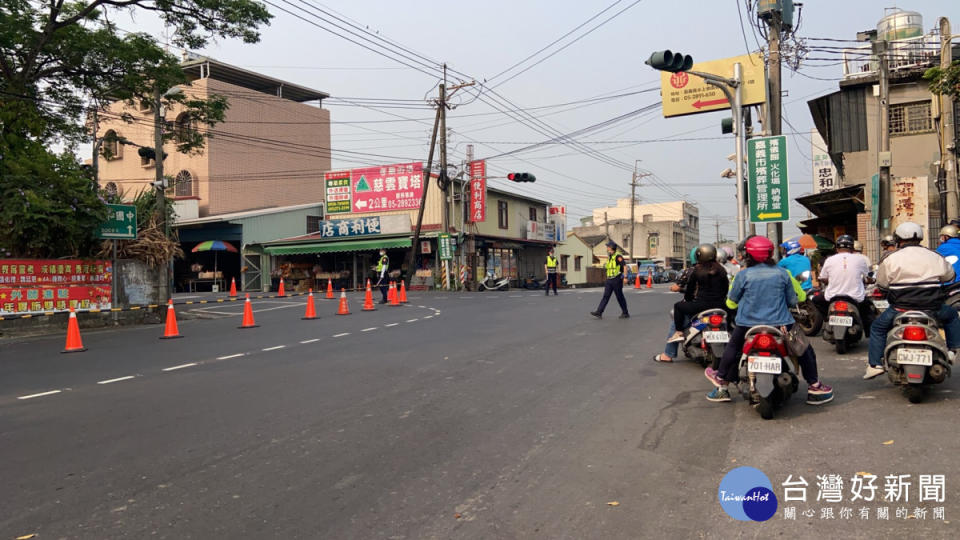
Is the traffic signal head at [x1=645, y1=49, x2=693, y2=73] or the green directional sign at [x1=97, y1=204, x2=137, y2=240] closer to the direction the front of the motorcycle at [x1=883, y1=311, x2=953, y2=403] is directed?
the traffic signal head

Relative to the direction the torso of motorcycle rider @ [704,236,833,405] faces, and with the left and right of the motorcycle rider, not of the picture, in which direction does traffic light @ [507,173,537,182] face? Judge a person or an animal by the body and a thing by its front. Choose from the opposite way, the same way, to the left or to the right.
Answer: the opposite way

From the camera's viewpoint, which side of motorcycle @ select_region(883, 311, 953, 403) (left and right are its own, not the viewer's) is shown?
back

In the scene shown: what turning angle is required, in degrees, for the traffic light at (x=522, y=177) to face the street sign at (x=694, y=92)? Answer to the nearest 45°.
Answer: approximately 45° to its left

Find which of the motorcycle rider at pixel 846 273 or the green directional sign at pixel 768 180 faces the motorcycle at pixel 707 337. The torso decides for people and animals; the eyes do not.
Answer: the green directional sign

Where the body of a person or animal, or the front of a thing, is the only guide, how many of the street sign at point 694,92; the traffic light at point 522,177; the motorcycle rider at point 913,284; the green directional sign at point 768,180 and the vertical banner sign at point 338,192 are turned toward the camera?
4

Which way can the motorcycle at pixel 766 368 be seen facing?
away from the camera

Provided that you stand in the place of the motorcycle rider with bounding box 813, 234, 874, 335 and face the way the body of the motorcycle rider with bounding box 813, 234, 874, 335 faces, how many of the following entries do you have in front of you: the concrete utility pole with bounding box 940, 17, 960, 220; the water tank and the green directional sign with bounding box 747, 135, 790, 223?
3

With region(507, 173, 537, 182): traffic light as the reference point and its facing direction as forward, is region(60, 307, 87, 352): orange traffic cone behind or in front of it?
in front

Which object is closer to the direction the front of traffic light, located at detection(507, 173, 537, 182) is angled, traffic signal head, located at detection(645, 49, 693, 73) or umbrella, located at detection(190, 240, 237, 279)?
the traffic signal head

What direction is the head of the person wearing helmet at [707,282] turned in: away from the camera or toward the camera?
away from the camera

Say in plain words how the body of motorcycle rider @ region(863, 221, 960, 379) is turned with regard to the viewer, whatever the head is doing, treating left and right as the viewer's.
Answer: facing away from the viewer

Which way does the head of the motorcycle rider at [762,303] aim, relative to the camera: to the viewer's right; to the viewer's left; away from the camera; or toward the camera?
away from the camera

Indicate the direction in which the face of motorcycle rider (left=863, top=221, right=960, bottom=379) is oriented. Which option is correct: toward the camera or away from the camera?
away from the camera

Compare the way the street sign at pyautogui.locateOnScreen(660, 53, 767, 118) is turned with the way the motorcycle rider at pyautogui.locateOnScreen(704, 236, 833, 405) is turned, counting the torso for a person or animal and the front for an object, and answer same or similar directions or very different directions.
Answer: very different directions

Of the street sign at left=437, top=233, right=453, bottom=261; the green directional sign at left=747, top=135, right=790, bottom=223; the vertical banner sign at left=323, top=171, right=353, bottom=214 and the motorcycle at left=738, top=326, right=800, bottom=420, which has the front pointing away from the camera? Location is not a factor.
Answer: the motorcycle
